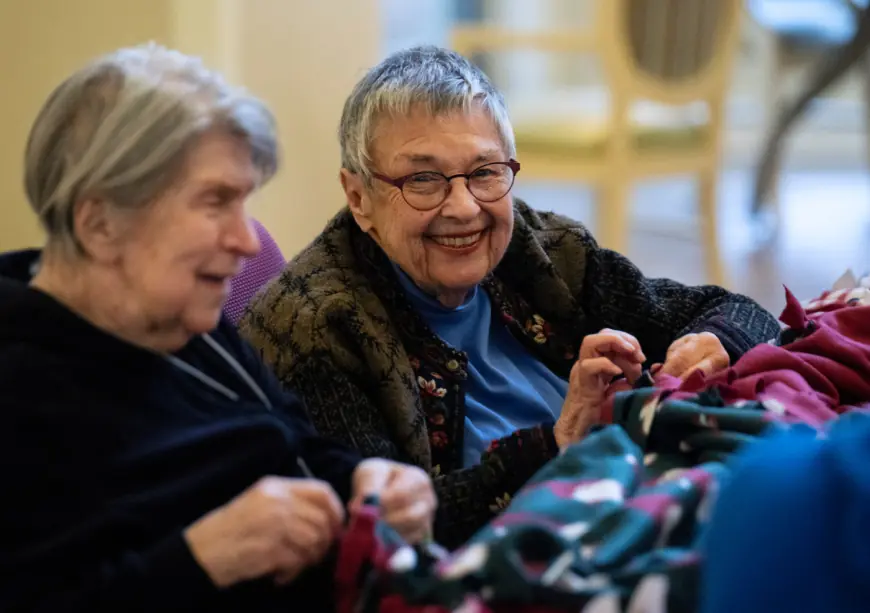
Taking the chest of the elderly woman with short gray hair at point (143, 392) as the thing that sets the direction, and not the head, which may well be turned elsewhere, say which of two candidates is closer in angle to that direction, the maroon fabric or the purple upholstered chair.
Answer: the maroon fabric

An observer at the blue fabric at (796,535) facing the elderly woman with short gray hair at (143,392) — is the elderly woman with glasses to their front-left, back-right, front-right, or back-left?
front-right

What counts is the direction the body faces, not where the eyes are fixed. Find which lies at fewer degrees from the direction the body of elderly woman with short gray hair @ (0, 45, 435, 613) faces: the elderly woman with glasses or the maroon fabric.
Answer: the maroon fabric

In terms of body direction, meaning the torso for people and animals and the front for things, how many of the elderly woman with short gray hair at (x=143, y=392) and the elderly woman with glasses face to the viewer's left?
0

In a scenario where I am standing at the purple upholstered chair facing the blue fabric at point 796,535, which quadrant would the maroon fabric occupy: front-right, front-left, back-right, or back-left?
front-left

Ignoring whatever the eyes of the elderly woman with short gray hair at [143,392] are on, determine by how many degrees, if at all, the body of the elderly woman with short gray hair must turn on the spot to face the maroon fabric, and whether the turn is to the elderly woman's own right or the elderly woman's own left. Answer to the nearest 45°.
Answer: approximately 45° to the elderly woman's own left

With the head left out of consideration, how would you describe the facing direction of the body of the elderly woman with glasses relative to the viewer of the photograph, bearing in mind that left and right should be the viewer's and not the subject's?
facing the viewer and to the right of the viewer

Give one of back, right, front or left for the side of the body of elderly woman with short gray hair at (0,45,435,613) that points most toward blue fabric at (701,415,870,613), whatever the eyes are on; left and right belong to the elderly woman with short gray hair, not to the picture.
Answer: front
